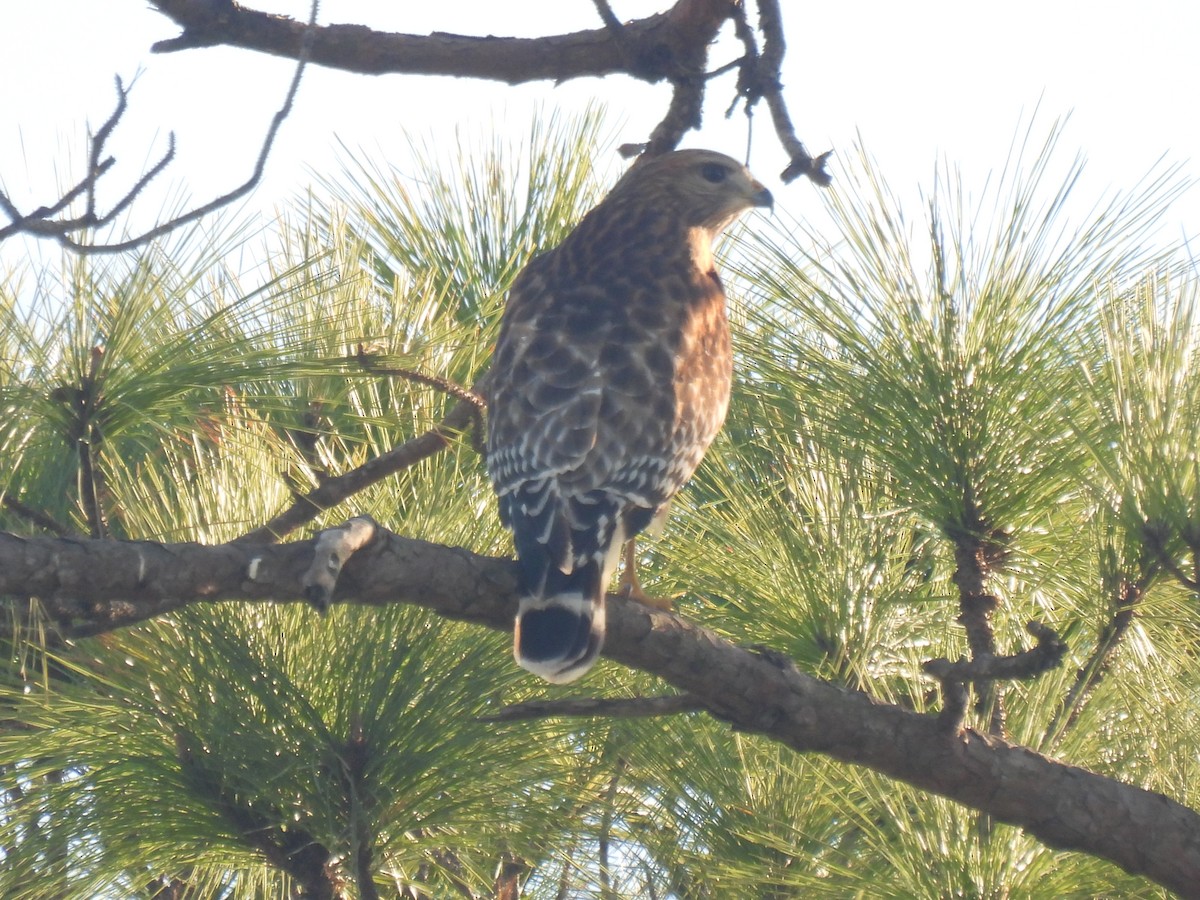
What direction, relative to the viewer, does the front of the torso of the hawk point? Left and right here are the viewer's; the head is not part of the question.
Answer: facing away from the viewer and to the right of the viewer
